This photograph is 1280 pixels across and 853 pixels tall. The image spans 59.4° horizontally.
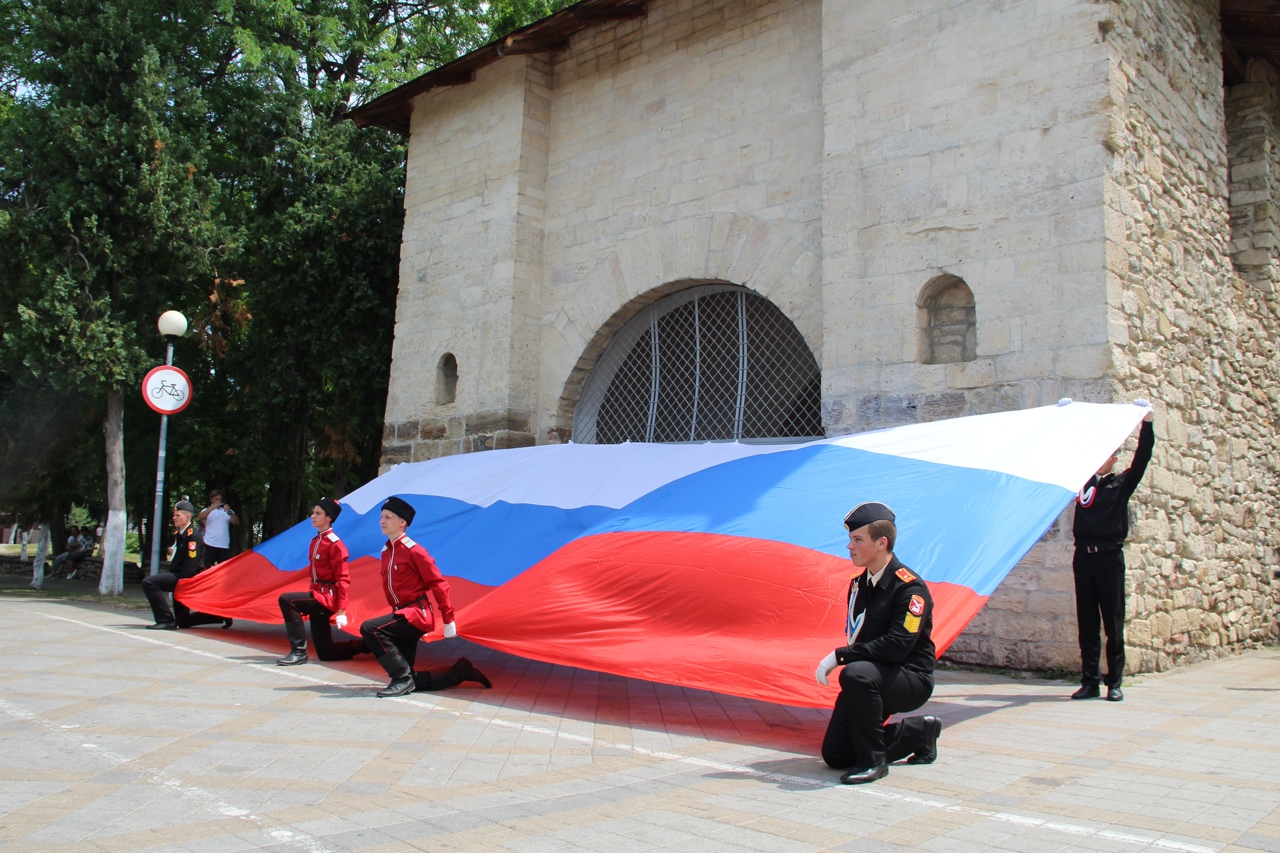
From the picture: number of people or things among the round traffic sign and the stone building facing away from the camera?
0

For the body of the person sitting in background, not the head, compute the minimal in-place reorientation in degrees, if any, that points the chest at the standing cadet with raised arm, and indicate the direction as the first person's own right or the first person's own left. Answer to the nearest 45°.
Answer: approximately 45° to the first person's own left

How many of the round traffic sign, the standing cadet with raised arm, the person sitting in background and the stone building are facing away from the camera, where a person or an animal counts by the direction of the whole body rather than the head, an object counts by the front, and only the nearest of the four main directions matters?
0

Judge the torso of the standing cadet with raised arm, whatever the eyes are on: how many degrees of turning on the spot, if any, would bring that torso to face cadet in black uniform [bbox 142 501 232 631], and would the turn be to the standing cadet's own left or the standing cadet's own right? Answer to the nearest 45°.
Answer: approximately 45° to the standing cadet's own right

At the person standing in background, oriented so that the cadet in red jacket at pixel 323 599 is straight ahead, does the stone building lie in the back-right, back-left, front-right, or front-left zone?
front-left

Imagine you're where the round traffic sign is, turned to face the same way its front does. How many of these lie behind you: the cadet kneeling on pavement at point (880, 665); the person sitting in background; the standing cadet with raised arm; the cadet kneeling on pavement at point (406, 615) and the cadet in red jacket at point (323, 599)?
1

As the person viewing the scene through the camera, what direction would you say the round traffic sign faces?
facing the viewer

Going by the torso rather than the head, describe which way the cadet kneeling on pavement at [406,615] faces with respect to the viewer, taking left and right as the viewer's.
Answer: facing the viewer and to the left of the viewer

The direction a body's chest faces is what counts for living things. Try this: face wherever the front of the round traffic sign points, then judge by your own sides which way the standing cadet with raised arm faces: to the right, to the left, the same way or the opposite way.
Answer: to the right

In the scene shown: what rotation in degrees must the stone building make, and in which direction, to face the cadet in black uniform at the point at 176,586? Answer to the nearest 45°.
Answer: approximately 45° to its right
